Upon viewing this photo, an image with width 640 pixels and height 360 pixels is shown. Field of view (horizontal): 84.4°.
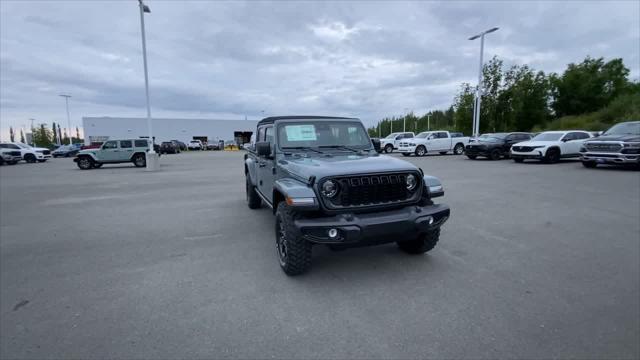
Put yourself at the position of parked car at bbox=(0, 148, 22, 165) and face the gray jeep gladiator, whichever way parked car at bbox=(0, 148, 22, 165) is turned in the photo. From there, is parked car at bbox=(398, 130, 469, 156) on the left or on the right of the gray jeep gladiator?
left

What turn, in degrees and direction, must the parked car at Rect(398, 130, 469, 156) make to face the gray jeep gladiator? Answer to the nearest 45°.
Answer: approximately 45° to its left

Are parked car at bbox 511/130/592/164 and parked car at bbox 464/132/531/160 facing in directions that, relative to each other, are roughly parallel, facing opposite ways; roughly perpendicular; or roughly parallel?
roughly parallel

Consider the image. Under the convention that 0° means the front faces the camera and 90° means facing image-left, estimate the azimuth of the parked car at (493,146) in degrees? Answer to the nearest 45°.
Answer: approximately 45°

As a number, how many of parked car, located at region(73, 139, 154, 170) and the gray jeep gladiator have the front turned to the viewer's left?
1

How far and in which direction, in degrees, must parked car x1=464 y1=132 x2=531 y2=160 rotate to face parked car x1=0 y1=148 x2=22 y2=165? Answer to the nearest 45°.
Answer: approximately 45° to its right

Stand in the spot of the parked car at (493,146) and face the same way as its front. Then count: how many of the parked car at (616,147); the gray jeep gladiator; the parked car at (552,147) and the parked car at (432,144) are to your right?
1

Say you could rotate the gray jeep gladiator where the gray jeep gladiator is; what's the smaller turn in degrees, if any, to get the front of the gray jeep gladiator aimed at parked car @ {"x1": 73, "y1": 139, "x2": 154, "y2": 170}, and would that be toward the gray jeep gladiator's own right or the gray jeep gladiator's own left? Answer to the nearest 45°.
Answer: approximately 180°

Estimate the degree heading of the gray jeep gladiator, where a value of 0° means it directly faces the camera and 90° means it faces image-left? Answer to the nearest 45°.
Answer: approximately 315°

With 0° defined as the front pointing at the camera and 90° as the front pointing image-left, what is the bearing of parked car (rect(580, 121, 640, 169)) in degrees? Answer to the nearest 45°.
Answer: approximately 45°

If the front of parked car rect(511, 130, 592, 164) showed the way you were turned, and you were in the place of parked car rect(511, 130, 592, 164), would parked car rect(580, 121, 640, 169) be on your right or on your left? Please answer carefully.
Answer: on your left

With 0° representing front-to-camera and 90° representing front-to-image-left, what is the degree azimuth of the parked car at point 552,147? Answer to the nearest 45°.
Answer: approximately 45°

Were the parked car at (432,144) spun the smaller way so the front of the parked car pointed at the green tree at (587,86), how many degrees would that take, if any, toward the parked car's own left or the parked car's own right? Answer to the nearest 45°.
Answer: approximately 180°

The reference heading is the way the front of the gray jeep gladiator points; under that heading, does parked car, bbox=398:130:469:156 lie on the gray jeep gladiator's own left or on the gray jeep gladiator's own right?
on the gray jeep gladiator's own left

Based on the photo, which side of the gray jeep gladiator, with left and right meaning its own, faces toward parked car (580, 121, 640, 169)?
left
